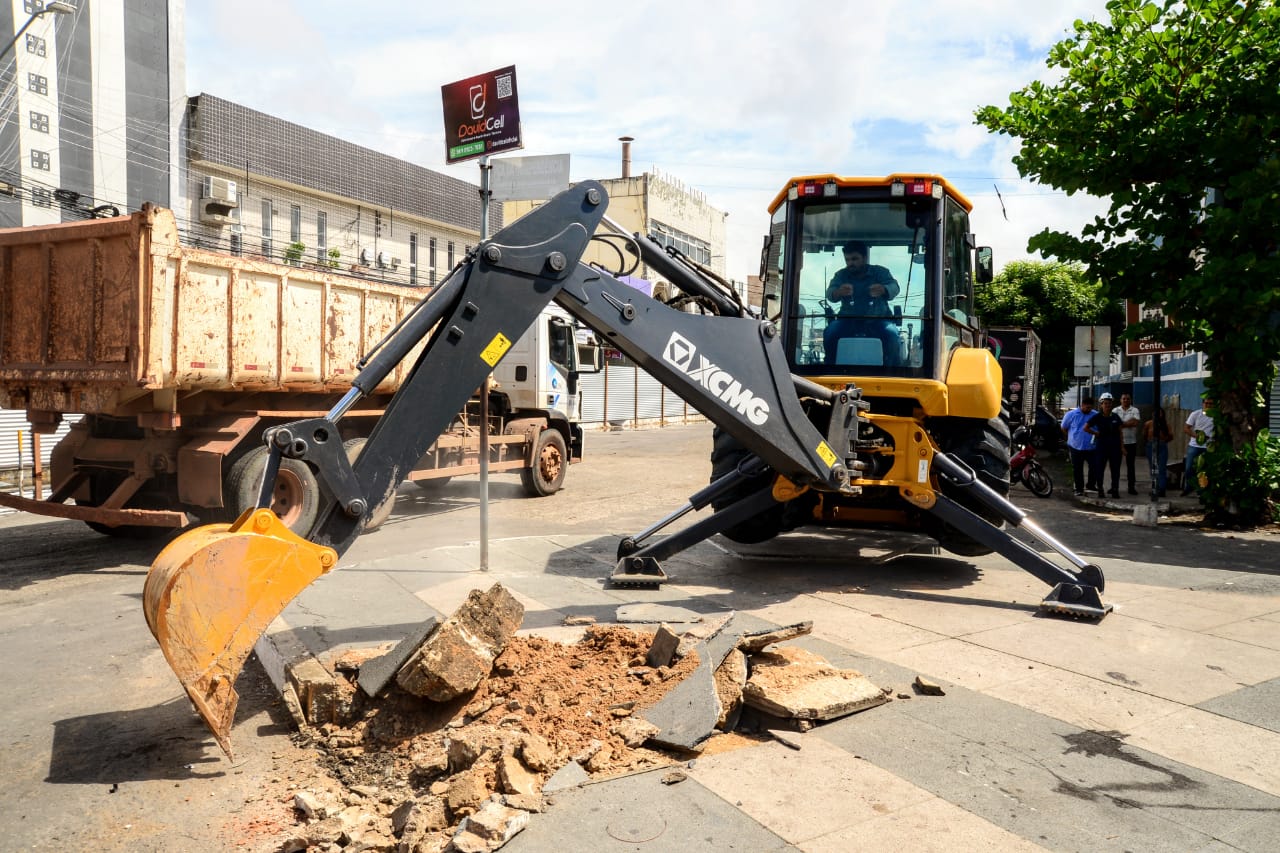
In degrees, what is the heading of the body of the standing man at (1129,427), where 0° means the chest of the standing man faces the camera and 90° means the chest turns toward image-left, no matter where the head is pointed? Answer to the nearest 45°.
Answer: approximately 0°

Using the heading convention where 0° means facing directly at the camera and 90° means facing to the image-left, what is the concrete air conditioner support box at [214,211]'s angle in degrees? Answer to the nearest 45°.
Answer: approximately 315°

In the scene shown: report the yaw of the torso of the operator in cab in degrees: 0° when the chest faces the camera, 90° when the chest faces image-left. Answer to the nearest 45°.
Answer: approximately 0°

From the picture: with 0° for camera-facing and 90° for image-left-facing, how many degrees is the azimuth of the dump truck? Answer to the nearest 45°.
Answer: approximately 225°

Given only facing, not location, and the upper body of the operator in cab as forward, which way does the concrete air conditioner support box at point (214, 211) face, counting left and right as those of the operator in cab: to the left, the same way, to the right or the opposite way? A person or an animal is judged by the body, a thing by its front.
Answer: to the left

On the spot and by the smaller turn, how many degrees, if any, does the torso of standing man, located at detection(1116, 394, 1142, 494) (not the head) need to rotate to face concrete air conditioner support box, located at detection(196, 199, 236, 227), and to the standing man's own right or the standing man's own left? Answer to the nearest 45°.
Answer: approximately 90° to the standing man's own right

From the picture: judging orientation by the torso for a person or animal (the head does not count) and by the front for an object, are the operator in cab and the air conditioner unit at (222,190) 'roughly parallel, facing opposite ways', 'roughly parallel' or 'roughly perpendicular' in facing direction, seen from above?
roughly perpendicular
